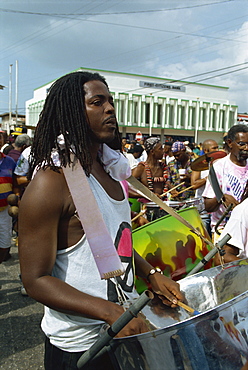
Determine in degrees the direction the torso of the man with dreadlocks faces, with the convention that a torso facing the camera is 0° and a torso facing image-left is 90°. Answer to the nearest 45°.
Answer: approximately 315°

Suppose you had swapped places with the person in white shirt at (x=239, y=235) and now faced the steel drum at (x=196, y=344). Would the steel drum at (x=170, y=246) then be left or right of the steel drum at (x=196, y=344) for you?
right

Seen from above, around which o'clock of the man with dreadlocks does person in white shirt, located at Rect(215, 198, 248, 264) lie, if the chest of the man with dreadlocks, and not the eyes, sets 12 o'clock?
The person in white shirt is roughly at 9 o'clock from the man with dreadlocks.
